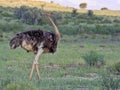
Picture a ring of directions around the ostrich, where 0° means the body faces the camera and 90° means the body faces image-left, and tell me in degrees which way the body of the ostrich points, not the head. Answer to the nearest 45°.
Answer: approximately 270°
